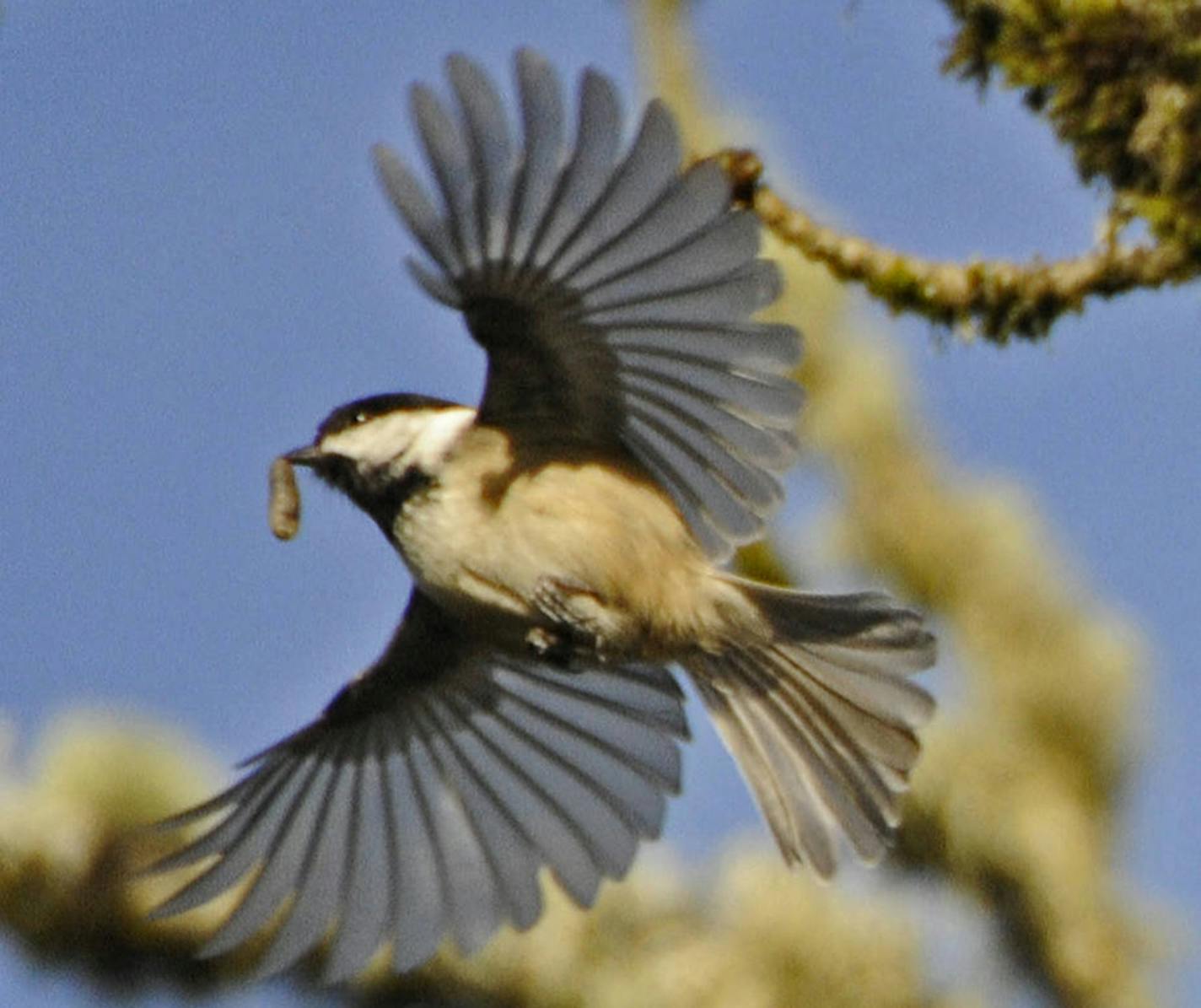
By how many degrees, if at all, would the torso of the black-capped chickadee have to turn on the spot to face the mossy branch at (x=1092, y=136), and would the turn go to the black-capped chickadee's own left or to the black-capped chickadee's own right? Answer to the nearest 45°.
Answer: approximately 135° to the black-capped chickadee's own left

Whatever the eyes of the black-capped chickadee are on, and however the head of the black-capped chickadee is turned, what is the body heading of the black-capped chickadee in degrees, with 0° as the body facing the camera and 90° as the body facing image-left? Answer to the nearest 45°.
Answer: approximately 90°

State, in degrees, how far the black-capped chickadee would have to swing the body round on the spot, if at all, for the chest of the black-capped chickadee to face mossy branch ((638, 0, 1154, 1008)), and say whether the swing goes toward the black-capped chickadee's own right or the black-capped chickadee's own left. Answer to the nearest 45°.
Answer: approximately 135° to the black-capped chickadee's own right
